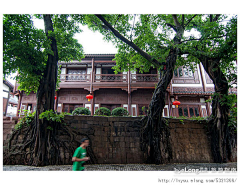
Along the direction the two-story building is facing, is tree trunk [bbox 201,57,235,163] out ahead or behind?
ahead

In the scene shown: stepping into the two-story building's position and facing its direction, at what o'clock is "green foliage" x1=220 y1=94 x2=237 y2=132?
The green foliage is roughly at 11 o'clock from the two-story building.

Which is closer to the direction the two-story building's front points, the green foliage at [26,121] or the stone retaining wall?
the stone retaining wall

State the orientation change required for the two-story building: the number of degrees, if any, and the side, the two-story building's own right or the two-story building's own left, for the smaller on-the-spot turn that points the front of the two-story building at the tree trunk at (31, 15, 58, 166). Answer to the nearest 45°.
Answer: approximately 45° to the two-story building's own right

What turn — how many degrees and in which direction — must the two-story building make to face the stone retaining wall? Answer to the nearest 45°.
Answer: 0° — it already faces it

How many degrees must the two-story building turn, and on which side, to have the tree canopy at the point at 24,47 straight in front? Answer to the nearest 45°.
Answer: approximately 45° to its right

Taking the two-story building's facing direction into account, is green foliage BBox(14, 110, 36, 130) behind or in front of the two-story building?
in front

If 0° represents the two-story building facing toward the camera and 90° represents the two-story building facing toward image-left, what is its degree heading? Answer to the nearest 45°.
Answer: approximately 0°
